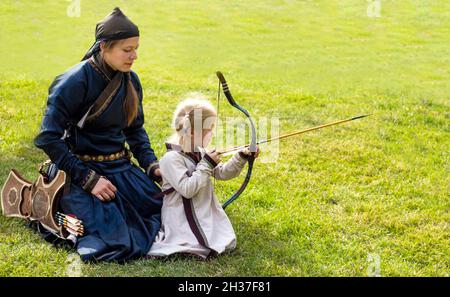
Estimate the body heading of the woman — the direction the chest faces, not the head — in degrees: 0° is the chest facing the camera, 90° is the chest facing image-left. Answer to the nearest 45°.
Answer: approximately 315°

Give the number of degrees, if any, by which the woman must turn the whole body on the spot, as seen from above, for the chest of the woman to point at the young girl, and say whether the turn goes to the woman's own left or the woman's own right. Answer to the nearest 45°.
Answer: approximately 45° to the woman's own left
